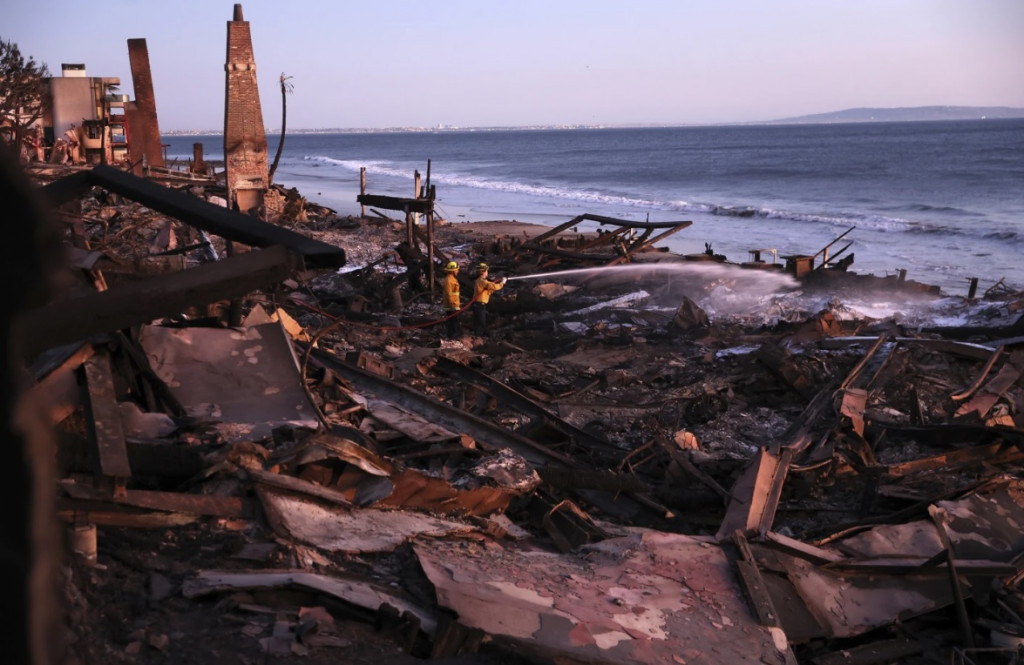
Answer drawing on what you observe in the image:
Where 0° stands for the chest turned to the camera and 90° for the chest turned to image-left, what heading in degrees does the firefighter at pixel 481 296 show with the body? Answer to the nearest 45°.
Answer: approximately 270°

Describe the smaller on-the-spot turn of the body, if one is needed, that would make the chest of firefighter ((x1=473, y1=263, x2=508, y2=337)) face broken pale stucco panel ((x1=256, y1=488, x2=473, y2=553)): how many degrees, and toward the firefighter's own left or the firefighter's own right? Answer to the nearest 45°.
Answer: approximately 90° to the firefighter's own right

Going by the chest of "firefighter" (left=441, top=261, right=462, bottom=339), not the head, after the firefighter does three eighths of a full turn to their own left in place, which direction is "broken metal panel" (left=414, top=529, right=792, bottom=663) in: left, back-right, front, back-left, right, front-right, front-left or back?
back-left

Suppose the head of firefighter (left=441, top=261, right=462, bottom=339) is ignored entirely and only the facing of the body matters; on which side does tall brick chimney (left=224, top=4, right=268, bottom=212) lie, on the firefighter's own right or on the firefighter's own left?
on the firefighter's own left

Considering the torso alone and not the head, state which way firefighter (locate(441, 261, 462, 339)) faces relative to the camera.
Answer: to the viewer's right

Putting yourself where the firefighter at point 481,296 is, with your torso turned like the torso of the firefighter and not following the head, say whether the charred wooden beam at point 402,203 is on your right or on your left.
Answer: on your left

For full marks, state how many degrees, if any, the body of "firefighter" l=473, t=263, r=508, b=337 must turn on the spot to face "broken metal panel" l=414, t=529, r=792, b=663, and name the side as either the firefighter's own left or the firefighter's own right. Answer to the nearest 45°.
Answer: approximately 90° to the firefighter's own right
